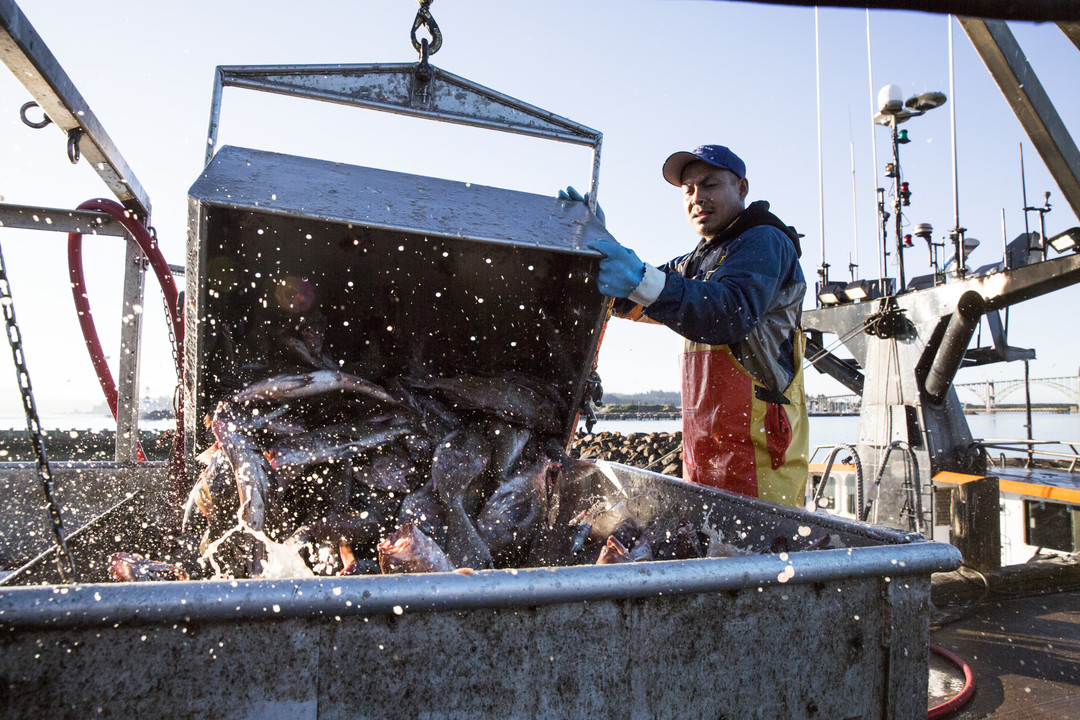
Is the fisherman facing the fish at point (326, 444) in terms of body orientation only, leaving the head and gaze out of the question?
yes

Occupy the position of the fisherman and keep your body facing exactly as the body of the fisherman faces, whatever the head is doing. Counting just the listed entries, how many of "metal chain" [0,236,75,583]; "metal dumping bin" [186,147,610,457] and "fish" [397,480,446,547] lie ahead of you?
3

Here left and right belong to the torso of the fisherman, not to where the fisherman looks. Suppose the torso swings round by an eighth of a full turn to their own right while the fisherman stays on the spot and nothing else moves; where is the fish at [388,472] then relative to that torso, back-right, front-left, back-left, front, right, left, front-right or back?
front-left

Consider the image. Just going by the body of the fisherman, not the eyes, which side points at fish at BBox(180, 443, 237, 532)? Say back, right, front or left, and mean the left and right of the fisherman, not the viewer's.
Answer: front

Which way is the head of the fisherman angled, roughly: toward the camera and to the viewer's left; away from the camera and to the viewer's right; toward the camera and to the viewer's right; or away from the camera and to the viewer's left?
toward the camera and to the viewer's left

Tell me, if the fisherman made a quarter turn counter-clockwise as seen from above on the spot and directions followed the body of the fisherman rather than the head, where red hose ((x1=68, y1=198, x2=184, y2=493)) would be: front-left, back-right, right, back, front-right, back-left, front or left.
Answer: back-right

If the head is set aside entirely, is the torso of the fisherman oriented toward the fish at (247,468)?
yes

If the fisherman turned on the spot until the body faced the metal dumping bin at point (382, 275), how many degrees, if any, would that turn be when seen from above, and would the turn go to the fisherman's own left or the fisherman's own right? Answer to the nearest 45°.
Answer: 0° — they already face it

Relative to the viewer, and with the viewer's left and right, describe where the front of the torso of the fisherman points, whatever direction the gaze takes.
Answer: facing the viewer and to the left of the viewer

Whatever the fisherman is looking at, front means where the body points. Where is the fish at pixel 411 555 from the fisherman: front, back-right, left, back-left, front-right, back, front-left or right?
front

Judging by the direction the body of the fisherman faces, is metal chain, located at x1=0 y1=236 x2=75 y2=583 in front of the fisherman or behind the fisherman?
in front

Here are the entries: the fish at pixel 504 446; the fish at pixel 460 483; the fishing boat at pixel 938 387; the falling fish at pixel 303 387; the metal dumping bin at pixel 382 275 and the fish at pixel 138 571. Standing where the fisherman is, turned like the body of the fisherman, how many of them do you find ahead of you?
5

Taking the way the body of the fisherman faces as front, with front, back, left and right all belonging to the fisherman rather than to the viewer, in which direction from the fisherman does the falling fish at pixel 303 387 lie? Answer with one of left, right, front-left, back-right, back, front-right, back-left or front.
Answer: front

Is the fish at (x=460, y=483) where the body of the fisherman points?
yes

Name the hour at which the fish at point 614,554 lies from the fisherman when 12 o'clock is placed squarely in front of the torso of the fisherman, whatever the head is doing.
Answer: The fish is roughly at 11 o'clock from the fisherman.

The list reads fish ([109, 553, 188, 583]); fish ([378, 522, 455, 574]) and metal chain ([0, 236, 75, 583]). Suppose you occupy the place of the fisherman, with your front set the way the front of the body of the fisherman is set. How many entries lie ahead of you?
3
